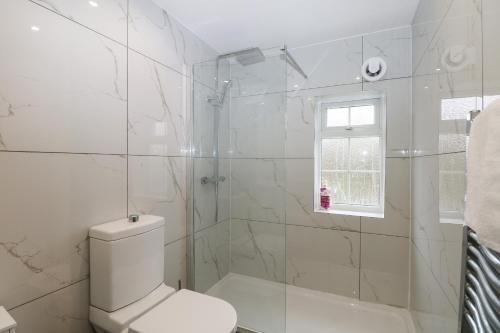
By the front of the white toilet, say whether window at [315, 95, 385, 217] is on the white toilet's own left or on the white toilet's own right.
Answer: on the white toilet's own left

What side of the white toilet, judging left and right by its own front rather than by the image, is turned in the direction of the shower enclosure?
left

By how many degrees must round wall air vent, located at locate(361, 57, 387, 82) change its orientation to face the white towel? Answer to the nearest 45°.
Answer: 0° — it already faces it

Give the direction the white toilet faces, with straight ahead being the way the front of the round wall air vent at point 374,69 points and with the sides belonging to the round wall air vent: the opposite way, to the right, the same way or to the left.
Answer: to the left

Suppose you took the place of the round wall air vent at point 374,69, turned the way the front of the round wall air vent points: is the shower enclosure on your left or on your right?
on your right
